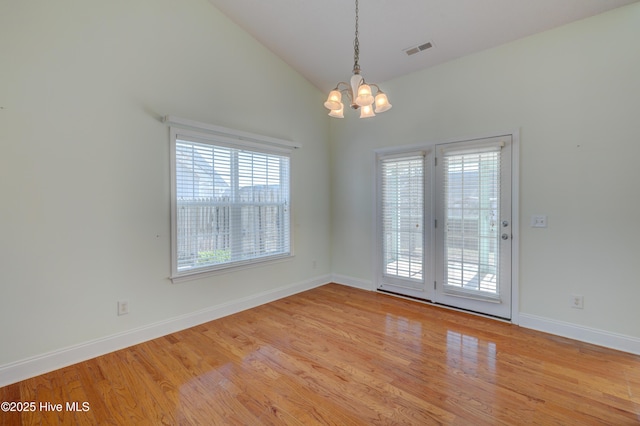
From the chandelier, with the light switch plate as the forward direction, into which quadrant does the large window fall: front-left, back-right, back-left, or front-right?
back-left

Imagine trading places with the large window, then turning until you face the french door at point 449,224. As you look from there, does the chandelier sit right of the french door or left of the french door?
right

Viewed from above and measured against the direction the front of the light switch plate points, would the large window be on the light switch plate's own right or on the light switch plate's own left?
on the light switch plate's own right

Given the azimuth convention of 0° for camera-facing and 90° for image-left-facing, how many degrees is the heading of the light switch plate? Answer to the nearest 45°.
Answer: approximately 0°

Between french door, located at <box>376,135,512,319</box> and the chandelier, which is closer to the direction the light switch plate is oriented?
the chandelier

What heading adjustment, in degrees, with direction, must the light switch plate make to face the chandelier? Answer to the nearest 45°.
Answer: approximately 45° to its right

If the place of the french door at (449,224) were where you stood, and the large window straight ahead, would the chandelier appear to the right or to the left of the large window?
left

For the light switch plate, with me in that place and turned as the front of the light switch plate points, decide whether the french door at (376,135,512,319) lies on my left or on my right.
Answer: on my right
